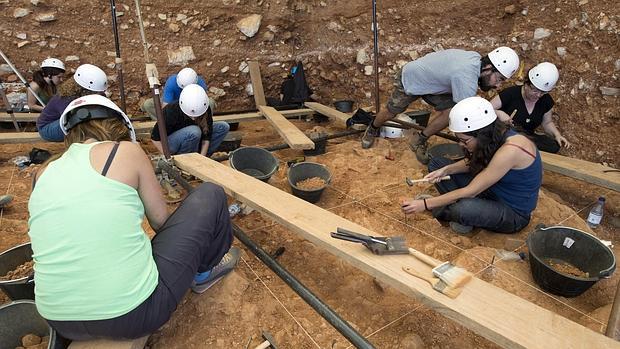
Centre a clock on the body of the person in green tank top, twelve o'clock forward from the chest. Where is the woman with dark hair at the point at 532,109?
The woman with dark hair is roughly at 1 o'clock from the person in green tank top.

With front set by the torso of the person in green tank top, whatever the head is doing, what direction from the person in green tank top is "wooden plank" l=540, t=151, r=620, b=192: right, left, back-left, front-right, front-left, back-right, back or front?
front-right

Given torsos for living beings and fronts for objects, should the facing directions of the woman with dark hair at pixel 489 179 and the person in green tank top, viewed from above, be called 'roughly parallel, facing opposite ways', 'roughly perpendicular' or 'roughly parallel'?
roughly perpendicular

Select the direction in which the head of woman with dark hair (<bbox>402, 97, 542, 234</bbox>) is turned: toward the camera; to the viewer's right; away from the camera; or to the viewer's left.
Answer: to the viewer's left

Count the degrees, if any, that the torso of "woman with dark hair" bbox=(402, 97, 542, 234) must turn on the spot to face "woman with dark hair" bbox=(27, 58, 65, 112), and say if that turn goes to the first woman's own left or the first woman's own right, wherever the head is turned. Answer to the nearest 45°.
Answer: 0° — they already face them

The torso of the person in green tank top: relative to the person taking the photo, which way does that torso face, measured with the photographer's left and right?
facing away from the viewer and to the right of the viewer

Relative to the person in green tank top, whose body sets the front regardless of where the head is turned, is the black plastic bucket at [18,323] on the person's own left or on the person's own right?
on the person's own left

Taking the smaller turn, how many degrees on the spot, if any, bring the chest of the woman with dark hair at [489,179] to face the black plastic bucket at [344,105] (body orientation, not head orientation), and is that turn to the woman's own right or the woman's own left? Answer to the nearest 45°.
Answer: approximately 45° to the woman's own right

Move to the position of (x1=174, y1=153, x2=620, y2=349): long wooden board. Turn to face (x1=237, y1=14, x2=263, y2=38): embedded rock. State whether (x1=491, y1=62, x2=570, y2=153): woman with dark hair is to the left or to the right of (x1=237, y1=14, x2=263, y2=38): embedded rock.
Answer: right

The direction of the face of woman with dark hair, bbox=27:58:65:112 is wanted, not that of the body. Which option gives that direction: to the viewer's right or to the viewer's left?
to the viewer's right

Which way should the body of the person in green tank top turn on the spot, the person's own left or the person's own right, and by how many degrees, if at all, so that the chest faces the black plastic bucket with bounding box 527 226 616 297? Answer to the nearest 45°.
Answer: approximately 45° to the person's own right

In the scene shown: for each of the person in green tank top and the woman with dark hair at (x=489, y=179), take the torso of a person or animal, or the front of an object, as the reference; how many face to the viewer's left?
1

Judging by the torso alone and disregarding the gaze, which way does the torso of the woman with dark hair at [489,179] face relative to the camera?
to the viewer's left
